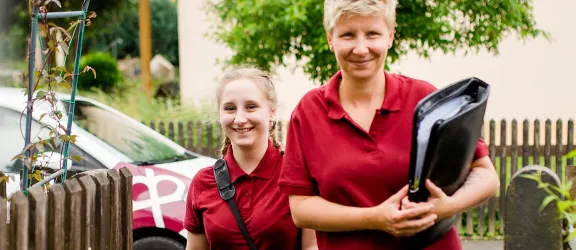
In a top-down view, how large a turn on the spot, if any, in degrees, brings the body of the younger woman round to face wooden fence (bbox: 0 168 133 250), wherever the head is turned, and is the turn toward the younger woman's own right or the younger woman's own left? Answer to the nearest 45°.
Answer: approximately 90° to the younger woman's own right

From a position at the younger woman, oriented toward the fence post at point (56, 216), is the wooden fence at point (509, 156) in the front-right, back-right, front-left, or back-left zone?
back-right

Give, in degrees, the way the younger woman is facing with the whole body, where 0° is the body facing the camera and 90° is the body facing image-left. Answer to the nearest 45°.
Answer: approximately 0°

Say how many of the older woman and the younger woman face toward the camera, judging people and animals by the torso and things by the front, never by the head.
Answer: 2

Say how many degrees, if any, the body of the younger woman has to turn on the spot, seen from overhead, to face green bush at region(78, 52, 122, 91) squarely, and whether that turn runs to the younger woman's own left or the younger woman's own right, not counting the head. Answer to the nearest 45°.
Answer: approximately 180°

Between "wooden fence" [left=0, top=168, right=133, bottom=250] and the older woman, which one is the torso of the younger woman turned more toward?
the older woman

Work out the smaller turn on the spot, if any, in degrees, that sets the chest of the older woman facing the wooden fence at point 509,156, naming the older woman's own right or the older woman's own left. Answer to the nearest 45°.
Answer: approximately 180°

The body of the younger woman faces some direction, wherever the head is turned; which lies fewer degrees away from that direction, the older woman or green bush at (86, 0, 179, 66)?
the older woman

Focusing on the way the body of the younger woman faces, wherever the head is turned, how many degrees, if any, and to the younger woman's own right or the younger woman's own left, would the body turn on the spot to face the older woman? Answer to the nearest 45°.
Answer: approximately 45° to the younger woman's own left
